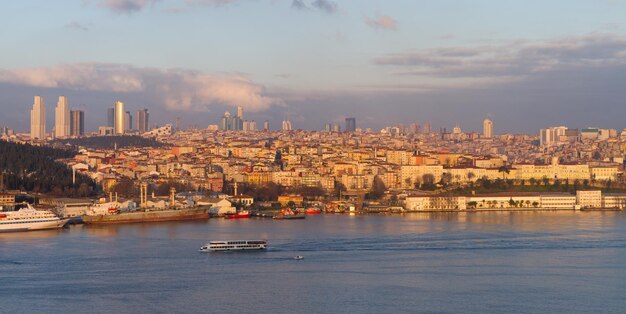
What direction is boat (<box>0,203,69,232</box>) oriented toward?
to the viewer's right

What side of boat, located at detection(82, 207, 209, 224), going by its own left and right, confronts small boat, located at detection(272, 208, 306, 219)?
back

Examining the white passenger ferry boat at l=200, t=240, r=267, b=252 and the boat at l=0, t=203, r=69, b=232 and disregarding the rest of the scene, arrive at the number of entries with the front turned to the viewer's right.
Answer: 1

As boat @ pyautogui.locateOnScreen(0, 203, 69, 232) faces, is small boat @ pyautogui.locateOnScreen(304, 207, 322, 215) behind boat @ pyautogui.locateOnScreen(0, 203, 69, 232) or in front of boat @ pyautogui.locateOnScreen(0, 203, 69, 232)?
in front

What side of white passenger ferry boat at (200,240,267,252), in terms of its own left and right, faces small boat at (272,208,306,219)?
right

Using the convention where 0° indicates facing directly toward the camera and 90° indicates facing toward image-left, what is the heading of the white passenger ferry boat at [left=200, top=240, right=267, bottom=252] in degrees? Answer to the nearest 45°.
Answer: approximately 90°

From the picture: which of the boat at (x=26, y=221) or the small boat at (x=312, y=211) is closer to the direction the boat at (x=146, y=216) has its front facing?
the boat

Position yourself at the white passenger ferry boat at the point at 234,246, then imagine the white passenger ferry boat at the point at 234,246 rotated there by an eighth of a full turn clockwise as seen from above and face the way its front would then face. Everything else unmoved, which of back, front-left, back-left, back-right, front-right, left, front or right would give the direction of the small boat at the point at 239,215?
front-right
